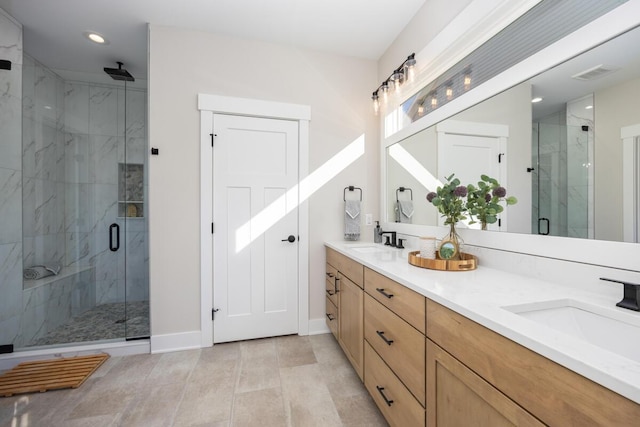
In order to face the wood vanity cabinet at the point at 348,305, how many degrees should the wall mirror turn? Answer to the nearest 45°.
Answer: approximately 45° to its right

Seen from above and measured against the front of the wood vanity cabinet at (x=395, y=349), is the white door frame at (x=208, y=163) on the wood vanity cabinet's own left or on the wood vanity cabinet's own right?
on the wood vanity cabinet's own right

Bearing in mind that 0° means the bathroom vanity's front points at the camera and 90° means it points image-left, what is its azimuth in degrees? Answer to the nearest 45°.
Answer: approximately 45°

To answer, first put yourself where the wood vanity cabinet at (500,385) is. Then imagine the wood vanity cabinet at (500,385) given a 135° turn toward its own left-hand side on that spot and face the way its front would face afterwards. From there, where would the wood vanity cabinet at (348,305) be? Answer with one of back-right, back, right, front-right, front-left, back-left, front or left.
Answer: back-left

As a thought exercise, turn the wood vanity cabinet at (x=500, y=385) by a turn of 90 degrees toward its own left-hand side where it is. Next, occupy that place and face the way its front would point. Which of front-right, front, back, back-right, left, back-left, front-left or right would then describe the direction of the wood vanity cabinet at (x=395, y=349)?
back

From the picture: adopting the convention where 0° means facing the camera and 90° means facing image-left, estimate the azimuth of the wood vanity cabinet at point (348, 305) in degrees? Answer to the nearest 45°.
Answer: approximately 90°

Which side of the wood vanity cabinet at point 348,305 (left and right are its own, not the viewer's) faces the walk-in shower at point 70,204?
front

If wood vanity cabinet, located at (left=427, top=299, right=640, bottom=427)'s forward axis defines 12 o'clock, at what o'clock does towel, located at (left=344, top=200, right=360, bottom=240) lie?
The towel is roughly at 3 o'clock from the wood vanity cabinet.
